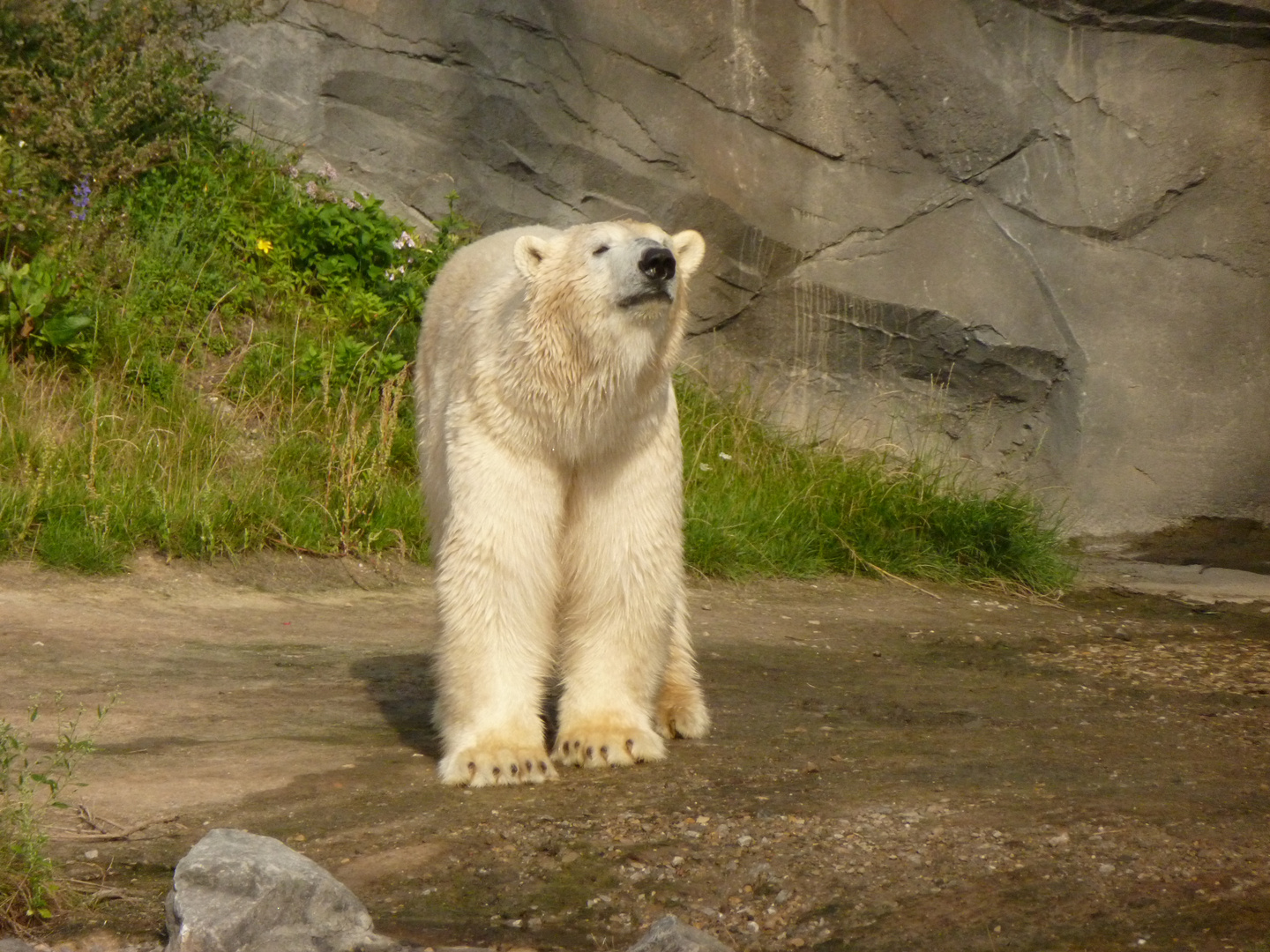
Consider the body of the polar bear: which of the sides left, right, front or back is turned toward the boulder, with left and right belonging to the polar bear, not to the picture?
front

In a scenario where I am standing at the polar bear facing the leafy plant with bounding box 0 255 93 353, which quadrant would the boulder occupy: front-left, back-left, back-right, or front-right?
back-left

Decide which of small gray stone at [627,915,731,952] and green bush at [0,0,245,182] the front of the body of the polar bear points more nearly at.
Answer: the small gray stone

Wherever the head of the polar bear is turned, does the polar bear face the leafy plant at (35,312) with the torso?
no

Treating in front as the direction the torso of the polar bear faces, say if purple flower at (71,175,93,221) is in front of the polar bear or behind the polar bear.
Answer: behind

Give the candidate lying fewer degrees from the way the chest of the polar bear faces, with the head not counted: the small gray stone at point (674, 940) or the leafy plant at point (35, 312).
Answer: the small gray stone

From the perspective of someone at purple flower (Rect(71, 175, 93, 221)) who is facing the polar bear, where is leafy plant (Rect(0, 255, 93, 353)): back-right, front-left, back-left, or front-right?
front-right

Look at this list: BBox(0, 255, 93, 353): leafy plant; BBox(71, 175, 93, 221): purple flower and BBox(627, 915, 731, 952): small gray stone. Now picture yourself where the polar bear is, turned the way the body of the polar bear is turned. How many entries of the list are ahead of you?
1

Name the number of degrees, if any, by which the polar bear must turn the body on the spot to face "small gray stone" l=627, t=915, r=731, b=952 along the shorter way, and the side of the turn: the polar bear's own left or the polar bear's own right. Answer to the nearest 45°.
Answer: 0° — it already faces it

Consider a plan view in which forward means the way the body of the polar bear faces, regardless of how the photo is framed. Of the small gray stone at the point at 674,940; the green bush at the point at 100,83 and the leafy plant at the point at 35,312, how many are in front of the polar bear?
1

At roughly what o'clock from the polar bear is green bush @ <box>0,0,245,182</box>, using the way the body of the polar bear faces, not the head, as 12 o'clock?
The green bush is roughly at 5 o'clock from the polar bear.

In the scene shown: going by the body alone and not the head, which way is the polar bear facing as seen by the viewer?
toward the camera
